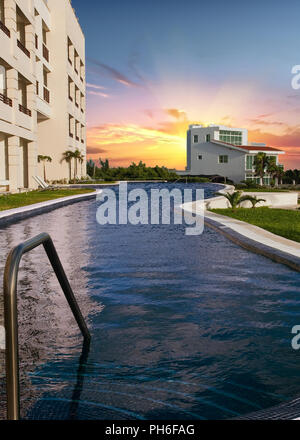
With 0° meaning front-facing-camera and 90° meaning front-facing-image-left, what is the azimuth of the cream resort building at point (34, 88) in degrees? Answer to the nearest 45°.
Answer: approximately 315°
